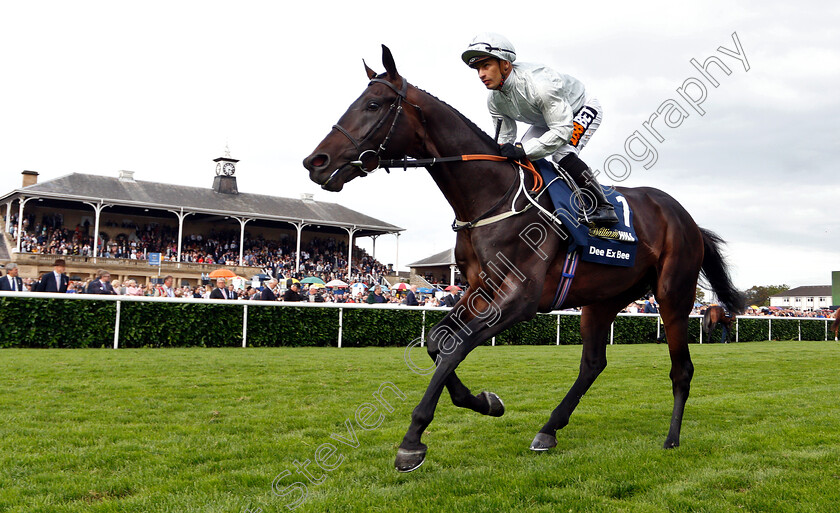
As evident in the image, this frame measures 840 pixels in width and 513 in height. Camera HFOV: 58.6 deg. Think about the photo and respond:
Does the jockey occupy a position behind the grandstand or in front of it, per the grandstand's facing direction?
in front
